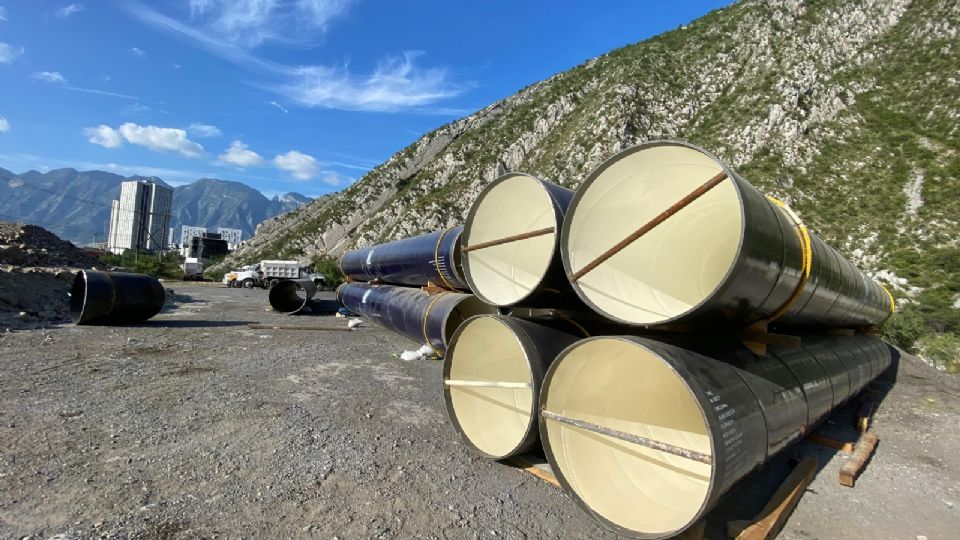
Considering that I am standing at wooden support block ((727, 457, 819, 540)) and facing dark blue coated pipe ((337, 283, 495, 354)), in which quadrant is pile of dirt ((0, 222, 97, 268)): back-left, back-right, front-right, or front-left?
front-left

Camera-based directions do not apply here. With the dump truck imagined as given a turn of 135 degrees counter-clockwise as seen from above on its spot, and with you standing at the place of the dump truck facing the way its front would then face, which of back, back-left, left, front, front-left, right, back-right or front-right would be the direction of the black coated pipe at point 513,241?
front-right

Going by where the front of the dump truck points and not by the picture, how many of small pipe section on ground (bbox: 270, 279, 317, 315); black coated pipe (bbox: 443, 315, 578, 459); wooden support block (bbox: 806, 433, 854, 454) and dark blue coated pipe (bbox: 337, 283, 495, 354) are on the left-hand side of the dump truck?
4

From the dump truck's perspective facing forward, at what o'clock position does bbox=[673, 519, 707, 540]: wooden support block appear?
The wooden support block is roughly at 9 o'clock from the dump truck.

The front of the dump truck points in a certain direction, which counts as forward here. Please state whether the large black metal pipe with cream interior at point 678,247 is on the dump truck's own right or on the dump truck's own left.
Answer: on the dump truck's own left

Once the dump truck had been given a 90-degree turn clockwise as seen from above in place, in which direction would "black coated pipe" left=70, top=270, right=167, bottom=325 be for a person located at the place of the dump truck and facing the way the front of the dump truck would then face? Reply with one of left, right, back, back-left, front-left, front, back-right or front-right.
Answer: back

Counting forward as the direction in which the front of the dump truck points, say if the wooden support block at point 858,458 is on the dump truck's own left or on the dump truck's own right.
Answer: on the dump truck's own left

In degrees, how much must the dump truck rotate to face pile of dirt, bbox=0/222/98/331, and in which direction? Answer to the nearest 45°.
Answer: approximately 90° to its left

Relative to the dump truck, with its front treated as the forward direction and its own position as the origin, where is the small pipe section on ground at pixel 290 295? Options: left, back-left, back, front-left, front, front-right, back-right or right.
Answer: left

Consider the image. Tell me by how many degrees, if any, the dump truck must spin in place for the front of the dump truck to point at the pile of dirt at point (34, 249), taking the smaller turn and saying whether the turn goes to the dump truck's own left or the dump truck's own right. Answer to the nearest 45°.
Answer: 0° — it already faces it

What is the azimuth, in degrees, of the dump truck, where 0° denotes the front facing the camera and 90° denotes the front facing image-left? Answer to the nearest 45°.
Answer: approximately 90°

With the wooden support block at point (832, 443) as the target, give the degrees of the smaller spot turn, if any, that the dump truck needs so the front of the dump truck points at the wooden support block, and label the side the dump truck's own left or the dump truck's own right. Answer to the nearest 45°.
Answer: approximately 90° to the dump truck's own left

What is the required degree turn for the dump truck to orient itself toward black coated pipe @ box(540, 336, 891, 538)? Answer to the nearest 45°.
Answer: approximately 90° to its left

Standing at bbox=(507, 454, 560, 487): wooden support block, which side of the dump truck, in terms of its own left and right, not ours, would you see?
left

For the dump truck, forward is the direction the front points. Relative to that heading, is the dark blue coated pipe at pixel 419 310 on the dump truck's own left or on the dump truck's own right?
on the dump truck's own left

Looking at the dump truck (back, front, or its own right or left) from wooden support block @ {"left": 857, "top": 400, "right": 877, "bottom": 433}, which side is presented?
left
